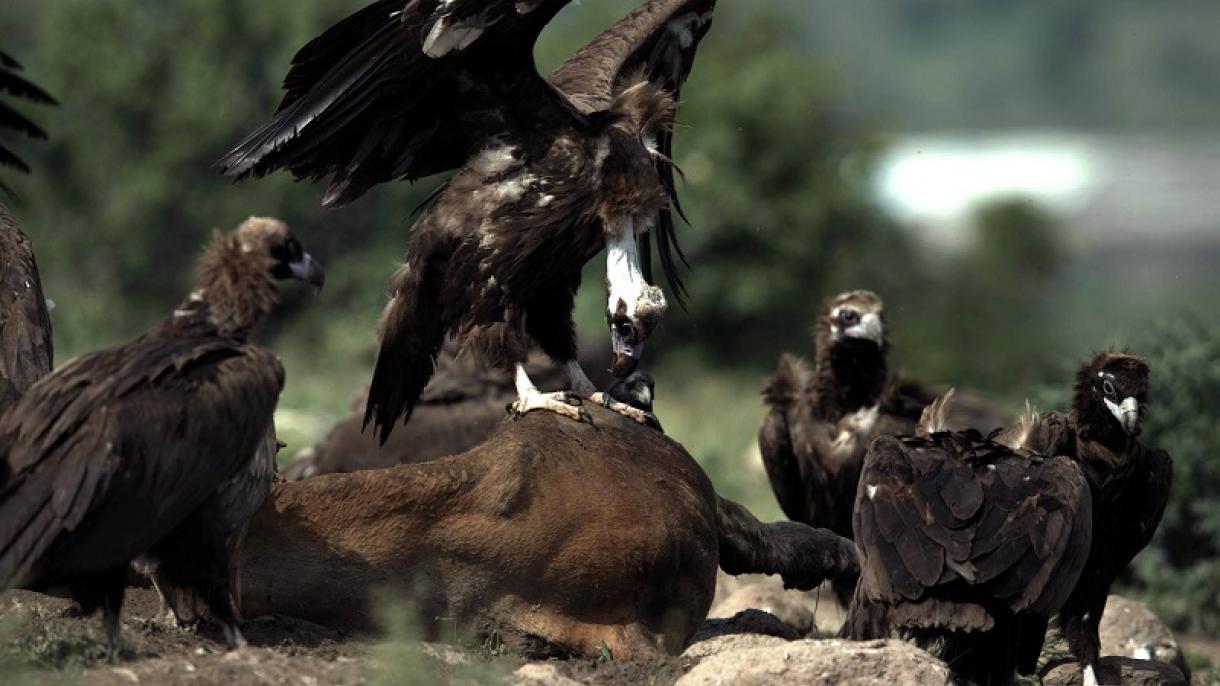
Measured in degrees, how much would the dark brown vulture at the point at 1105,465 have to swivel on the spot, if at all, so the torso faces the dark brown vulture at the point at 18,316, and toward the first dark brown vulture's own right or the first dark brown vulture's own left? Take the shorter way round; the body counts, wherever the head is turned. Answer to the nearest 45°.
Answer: approximately 135° to the first dark brown vulture's own right

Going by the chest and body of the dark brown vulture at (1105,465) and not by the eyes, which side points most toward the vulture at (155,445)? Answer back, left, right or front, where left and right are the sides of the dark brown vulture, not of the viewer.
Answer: right

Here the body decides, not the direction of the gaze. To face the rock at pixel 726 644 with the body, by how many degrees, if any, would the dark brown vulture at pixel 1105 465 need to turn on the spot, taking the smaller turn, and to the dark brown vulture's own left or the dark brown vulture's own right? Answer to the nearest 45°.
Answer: approximately 90° to the dark brown vulture's own right

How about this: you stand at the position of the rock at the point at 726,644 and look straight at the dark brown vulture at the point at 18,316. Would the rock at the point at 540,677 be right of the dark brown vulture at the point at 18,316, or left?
left

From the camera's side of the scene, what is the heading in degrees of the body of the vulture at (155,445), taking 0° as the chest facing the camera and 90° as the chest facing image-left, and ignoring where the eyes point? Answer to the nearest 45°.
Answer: approximately 270°

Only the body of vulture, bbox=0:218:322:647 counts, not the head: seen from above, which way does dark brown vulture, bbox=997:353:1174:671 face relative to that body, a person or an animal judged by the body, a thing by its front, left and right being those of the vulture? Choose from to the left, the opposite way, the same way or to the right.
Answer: to the right
